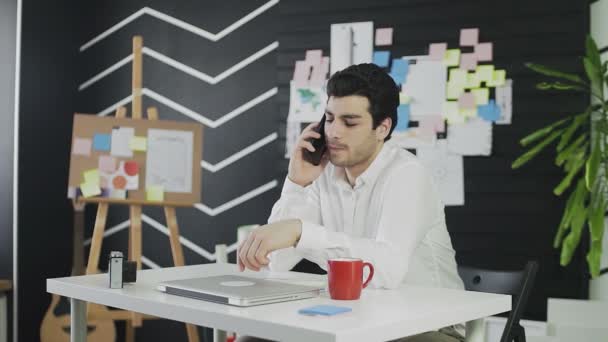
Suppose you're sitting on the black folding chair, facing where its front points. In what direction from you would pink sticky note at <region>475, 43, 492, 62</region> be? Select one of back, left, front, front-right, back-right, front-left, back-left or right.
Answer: back-right

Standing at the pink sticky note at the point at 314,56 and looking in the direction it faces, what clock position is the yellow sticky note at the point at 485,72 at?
The yellow sticky note is roughly at 10 o'clock from the pink sticky note.

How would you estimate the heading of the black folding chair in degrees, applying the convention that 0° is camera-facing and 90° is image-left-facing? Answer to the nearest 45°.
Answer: approximately 45°

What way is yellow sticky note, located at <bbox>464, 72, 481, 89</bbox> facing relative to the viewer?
toward the camera

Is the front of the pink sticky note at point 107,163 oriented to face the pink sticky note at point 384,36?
no

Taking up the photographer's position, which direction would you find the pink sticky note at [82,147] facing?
facing the viewer

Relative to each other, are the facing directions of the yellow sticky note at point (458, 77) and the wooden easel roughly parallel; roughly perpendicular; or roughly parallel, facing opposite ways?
roughly parallel

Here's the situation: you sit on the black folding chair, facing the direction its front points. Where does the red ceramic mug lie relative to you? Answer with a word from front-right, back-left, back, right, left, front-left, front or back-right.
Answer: front

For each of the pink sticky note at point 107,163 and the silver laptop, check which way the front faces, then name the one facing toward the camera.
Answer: the pink sticky note

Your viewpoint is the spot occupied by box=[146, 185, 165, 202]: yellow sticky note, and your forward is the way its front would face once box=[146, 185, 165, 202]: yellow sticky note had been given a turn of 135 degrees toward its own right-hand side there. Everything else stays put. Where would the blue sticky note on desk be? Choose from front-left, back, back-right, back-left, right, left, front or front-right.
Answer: back-left

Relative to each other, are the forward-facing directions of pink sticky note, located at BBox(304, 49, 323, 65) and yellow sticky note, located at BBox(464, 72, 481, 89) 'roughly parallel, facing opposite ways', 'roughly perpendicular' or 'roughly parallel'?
roughly parallel

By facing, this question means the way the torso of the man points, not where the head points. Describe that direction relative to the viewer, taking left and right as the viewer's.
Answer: facing the viewer and to the left of the viewer

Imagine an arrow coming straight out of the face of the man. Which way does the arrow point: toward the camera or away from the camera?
toward the camera

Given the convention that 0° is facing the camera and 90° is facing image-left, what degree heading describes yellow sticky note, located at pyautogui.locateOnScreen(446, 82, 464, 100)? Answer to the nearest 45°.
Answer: approximately 0°

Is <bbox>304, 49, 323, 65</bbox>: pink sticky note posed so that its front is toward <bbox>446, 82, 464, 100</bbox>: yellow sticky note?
no

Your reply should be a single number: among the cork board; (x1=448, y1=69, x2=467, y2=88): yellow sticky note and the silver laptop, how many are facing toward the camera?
2

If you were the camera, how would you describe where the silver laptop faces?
facing away from the viewer and to the right of the viewer

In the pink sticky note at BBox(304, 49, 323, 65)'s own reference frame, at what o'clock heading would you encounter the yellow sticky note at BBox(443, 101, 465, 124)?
The yellow sticky note is roughly at 10 o'clock from the pink sticky note.

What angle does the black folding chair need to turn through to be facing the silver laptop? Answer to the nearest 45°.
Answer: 0° — it already faces it
